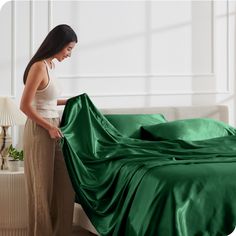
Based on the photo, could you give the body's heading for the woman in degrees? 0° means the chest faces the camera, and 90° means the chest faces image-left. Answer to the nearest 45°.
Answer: approximately 270°

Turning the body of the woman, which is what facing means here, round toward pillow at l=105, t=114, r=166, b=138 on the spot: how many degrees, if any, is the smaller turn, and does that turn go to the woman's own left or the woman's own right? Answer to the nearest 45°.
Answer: approximately 45° to the woman's own left

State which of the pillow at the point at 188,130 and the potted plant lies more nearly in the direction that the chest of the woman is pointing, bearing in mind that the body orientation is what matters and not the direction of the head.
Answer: the pillow

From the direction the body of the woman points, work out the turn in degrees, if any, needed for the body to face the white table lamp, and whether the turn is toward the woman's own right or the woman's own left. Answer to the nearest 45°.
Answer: approximately 135° to the woman's own left

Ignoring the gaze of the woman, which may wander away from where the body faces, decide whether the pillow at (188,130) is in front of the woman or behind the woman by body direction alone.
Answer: in front

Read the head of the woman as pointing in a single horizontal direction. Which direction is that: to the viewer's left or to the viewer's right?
to the viewer's right
